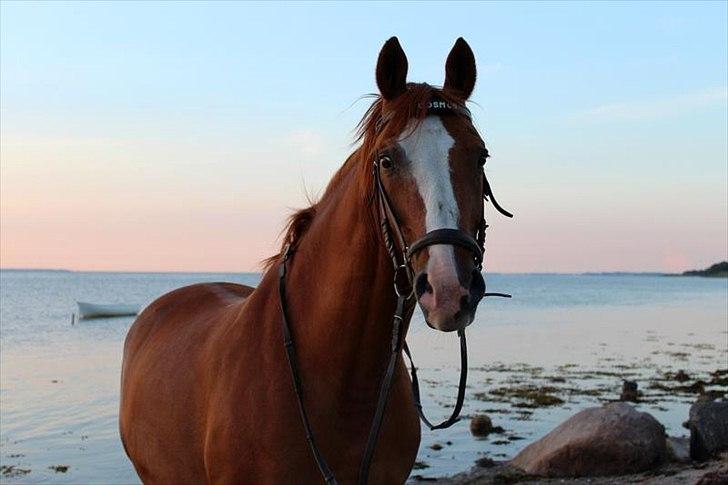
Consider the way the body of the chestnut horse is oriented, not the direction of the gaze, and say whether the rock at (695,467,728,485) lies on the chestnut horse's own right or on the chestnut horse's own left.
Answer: on the chestnut horse's own left

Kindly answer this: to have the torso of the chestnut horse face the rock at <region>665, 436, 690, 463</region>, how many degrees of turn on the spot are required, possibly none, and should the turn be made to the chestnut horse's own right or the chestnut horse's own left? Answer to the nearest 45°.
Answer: approximately 90° to the chestnut horse's own left

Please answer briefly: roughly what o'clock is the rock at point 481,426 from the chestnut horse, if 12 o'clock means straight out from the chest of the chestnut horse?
The rock is roughly at 8 o'clock from the chestnut horse.

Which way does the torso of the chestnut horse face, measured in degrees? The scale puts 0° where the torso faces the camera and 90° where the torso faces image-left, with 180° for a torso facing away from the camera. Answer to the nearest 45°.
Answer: approximately 315°

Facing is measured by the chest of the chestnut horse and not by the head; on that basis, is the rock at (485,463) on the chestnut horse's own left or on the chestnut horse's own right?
on the chestnut horse's own left

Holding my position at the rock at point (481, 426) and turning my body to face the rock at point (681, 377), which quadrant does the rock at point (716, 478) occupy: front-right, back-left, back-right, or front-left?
back-right

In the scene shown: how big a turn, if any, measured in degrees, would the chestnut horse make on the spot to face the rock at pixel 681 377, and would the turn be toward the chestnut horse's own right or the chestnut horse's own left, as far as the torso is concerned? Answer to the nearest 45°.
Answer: approximately 90° to the chestnut horse's own left

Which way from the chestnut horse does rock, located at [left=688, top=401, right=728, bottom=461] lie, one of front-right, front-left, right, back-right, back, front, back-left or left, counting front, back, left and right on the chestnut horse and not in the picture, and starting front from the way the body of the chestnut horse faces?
left

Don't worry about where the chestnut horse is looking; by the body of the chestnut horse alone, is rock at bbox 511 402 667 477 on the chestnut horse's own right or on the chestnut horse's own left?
on the chestnut horse's own left
